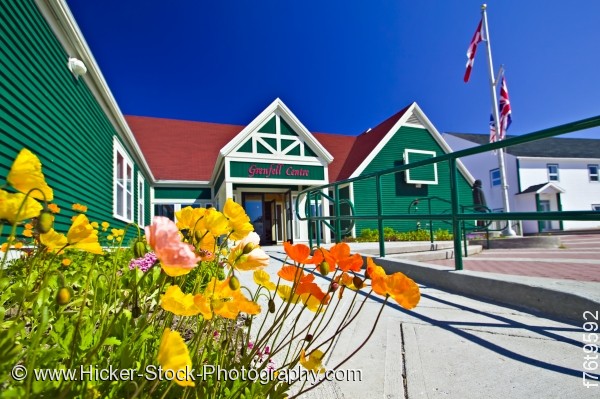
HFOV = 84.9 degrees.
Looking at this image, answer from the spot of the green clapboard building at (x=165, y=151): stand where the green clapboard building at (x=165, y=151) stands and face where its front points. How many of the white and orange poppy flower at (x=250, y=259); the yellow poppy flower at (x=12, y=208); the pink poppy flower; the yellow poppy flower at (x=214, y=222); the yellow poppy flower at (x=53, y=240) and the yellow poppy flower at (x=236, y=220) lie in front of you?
6

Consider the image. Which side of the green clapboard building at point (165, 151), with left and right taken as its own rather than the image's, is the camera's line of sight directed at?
front

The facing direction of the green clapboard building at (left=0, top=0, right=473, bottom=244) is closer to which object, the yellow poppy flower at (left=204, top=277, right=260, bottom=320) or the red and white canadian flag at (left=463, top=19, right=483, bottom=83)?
the yellow poppy flower

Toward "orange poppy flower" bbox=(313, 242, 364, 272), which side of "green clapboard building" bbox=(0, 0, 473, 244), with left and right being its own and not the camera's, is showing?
front

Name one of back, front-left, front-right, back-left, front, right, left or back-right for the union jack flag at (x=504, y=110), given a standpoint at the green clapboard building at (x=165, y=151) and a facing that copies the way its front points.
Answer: left

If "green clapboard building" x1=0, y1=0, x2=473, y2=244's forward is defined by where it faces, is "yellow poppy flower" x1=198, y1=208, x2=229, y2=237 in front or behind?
in front

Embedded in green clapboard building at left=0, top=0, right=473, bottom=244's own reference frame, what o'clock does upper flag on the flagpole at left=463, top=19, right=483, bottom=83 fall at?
The upper flag on the flagpole is roughly at 9 o'clock from the green clapboard building.

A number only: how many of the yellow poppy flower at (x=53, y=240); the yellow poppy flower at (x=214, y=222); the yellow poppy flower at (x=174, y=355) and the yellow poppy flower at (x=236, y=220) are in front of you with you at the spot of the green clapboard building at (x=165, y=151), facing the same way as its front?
4

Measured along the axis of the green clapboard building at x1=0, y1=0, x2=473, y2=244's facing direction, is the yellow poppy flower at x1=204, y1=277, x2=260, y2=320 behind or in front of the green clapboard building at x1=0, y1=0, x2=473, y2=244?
in front

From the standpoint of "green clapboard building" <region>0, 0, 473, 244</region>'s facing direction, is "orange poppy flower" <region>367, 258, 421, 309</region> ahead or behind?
ahead

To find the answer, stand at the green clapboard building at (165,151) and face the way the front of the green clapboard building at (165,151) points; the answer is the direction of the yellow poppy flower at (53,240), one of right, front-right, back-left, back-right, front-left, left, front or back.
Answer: front

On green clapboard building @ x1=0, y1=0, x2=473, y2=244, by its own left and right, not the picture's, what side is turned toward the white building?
left

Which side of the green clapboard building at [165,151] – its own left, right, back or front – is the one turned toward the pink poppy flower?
front

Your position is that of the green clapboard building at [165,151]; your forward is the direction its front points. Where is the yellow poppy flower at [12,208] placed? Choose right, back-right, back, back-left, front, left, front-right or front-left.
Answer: front
